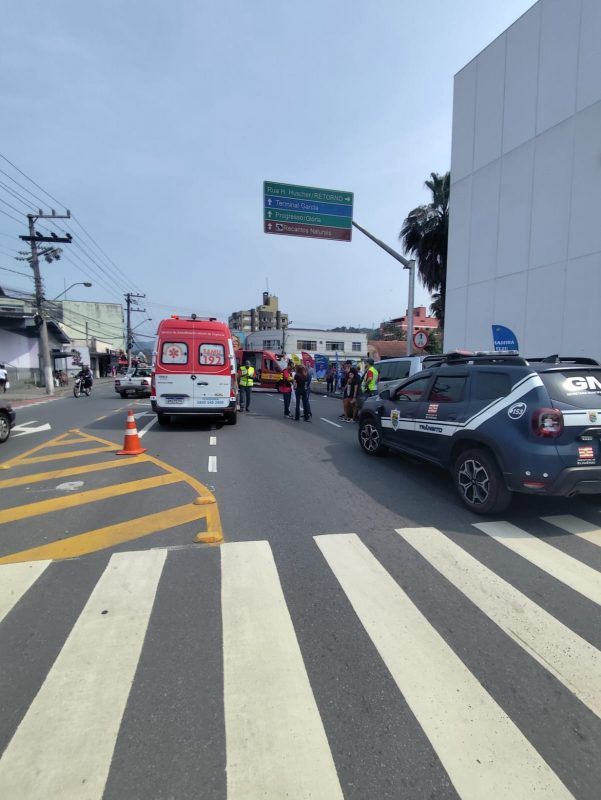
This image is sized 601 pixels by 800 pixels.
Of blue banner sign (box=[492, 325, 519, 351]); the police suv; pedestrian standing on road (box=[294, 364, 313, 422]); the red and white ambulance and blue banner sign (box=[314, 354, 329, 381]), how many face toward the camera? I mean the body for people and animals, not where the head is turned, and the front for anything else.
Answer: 2

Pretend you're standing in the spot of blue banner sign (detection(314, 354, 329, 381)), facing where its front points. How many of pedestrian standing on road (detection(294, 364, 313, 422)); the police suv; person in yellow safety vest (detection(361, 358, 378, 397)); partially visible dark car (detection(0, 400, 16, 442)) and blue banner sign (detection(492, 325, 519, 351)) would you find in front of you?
5

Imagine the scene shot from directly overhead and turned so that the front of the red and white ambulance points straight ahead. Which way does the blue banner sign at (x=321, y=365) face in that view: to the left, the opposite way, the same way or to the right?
the opposite way

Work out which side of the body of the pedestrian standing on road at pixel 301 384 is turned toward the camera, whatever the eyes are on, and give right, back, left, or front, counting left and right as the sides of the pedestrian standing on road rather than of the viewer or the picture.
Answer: back

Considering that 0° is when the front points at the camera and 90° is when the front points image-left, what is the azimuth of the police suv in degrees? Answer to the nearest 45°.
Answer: approximately 135°

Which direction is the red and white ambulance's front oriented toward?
away from the camera

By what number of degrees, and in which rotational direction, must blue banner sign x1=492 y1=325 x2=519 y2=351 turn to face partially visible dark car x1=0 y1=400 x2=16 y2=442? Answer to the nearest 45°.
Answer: approximately 45° to its right

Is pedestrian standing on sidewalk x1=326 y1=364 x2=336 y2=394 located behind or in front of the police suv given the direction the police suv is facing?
in front

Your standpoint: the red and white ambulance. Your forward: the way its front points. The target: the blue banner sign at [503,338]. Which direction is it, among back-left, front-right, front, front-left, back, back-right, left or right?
right

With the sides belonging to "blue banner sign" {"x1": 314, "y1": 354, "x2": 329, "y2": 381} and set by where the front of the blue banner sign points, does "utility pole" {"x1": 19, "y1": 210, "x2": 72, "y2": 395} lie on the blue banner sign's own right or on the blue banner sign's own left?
on the blue banner sign's own right

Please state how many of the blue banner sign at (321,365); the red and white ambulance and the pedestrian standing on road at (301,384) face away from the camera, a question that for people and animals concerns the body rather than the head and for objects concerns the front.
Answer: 2

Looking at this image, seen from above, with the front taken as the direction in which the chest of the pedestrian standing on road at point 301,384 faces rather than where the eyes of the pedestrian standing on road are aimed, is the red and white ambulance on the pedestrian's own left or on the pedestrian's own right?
on the pedestrian's own left

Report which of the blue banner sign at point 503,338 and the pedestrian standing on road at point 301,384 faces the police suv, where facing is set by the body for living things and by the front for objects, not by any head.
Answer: the blue banner sign

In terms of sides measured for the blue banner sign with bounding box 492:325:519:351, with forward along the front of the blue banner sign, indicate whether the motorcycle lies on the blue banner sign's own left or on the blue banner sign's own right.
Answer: on the blue banner sign's own right

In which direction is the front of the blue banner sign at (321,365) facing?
toward the camera

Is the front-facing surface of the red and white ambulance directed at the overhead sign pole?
no
